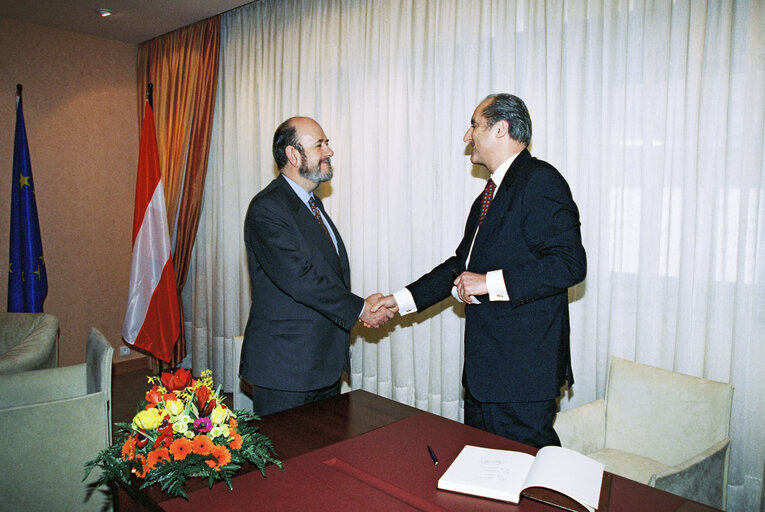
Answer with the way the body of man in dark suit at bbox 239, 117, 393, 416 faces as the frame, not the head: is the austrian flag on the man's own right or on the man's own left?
on the man's own left

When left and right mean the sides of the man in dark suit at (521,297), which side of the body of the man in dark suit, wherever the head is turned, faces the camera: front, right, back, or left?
left

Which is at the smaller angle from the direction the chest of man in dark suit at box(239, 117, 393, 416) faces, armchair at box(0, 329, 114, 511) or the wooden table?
the wooden table

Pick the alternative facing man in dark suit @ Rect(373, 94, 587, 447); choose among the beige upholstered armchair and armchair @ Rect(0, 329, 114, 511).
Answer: the beige upholstered armchair

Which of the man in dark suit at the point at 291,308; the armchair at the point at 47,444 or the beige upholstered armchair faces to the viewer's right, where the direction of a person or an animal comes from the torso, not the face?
the man in dark suit

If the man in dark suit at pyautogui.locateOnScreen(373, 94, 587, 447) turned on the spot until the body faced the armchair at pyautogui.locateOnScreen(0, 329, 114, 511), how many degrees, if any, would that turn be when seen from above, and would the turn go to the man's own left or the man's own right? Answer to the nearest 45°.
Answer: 0° — they already face it

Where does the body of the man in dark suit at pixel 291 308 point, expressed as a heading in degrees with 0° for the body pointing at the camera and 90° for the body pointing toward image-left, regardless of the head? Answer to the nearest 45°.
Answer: approximately 270°

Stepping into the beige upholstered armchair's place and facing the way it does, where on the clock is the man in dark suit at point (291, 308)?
The man in dark suit is roughly at 1 o'clock from the beige upholstered armchair.

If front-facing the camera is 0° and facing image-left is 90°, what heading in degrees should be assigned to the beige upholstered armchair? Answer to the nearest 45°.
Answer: approximately 45°

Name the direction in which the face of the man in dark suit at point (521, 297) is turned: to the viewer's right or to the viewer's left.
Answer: to the viewer's left

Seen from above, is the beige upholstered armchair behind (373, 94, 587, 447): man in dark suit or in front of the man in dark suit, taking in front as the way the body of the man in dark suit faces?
behind

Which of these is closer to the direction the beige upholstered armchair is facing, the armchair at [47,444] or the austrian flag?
the armchair

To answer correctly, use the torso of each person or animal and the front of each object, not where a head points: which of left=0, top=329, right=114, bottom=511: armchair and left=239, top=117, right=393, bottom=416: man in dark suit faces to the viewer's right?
the man in dark suit

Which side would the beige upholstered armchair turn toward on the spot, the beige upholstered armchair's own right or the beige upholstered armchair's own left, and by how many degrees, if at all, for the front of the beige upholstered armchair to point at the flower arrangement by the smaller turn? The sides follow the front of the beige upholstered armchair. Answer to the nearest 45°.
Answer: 0° — it already faces it

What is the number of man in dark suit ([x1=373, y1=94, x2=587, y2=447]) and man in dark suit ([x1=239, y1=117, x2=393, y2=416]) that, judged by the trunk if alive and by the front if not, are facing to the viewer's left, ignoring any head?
1
